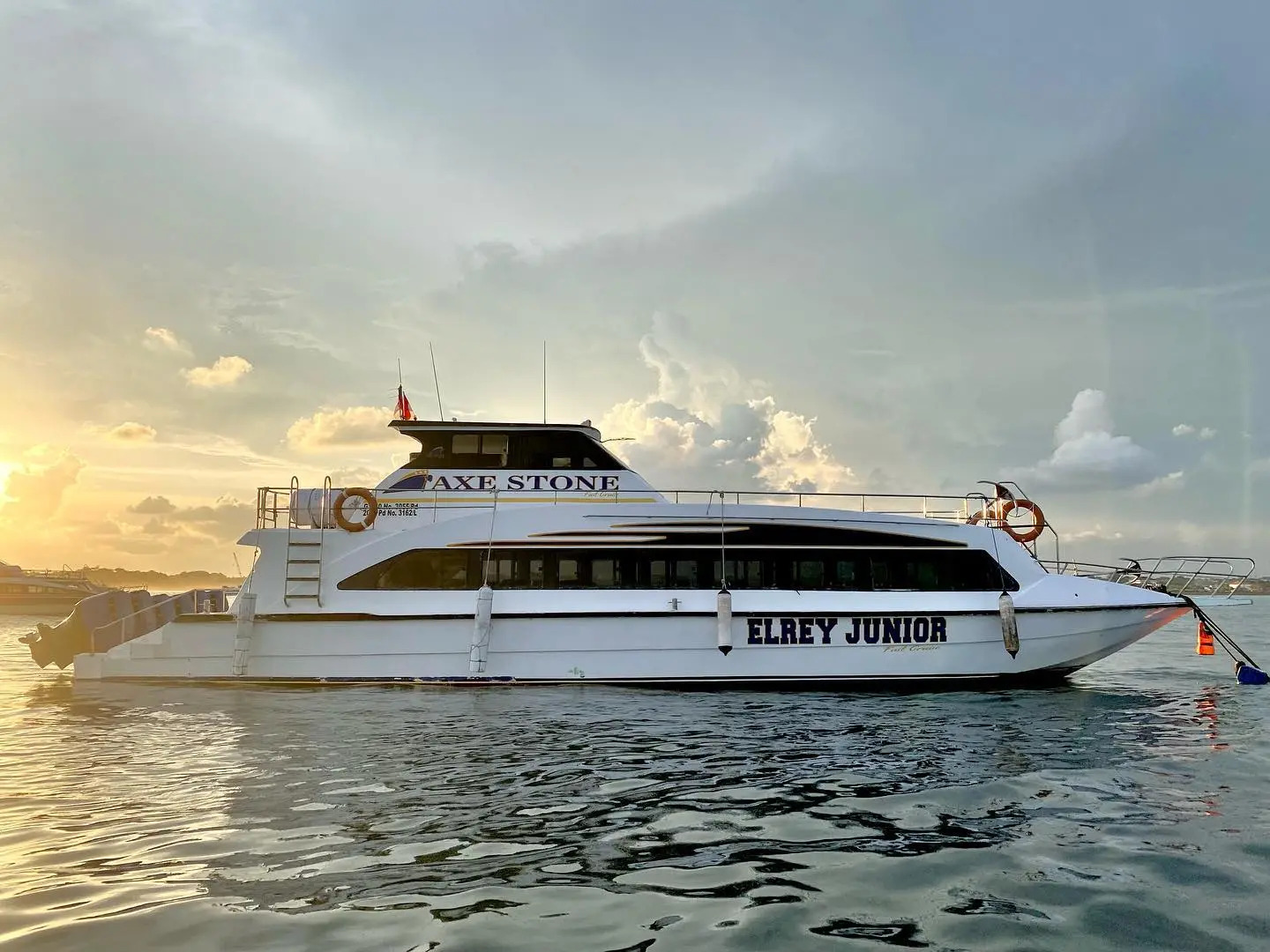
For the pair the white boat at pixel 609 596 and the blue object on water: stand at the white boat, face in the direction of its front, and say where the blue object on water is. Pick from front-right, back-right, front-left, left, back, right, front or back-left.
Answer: front

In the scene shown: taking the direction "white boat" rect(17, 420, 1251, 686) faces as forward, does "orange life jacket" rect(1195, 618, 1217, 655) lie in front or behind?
in front

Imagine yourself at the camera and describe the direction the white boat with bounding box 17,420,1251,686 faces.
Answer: facing to the right of the viewer
